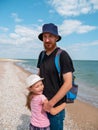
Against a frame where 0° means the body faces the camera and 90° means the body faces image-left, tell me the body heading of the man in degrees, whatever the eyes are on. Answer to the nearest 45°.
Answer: approximately 45°
